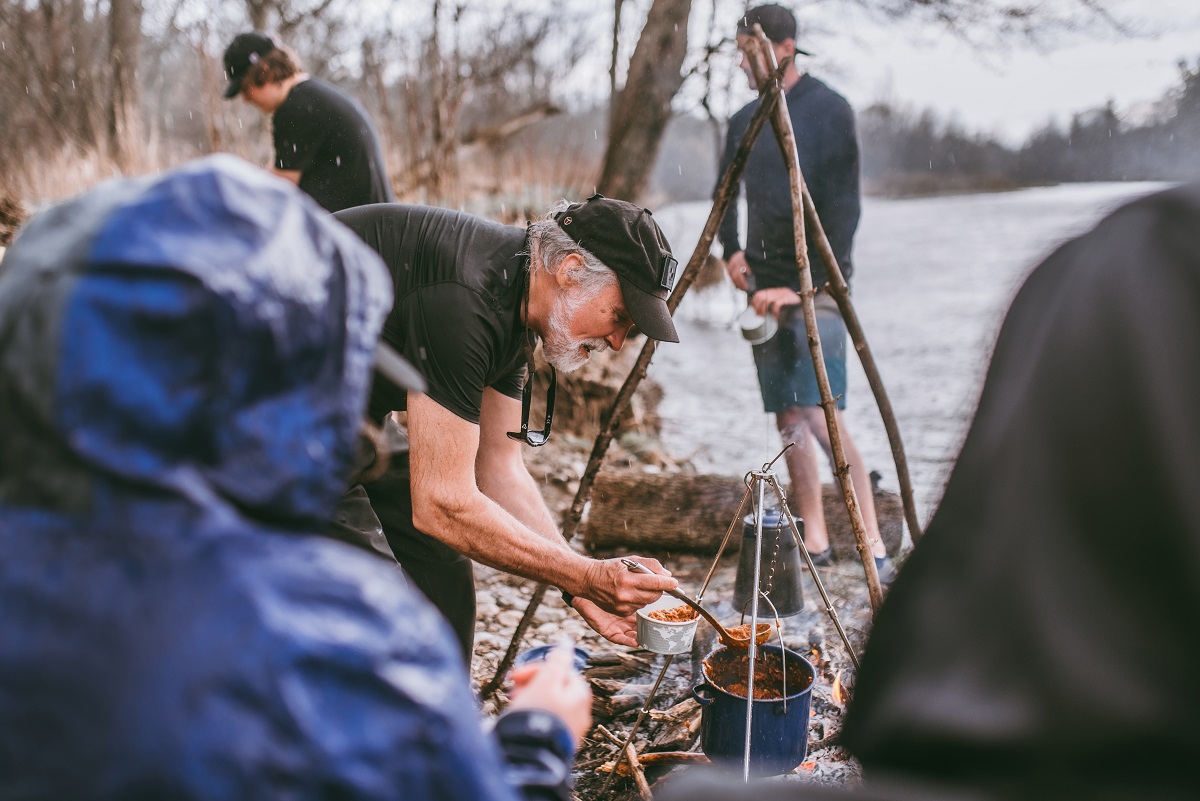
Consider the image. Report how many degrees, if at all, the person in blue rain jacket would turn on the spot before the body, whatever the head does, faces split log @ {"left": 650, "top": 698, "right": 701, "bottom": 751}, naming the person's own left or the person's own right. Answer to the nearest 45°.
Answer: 0° — they already face it

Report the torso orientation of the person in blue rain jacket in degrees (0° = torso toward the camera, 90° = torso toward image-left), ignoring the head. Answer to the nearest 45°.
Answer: approximately 225°

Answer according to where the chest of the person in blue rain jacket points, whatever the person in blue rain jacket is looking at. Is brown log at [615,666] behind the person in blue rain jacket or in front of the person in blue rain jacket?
in front

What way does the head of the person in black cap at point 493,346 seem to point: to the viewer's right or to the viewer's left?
to the viewer's right

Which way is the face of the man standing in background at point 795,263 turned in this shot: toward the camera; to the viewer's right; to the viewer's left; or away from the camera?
to the viewer's left

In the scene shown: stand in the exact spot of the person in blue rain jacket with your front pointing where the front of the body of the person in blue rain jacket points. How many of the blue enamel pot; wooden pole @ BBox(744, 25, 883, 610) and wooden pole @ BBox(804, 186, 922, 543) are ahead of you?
3

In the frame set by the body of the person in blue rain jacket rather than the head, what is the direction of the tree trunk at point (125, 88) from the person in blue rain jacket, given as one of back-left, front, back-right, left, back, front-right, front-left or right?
front-left

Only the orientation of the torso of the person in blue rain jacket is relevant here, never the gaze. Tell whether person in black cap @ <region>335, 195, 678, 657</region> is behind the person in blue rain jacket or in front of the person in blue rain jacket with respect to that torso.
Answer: in front

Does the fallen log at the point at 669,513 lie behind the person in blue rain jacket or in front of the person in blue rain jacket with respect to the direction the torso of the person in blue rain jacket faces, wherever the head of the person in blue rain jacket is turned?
in front

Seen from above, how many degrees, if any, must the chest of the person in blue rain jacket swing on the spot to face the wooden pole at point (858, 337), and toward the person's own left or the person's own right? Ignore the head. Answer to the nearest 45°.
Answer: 0° — they already face it

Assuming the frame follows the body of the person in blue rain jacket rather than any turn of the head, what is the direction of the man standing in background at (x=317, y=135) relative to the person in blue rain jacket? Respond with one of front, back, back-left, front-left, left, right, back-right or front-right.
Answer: front-left
